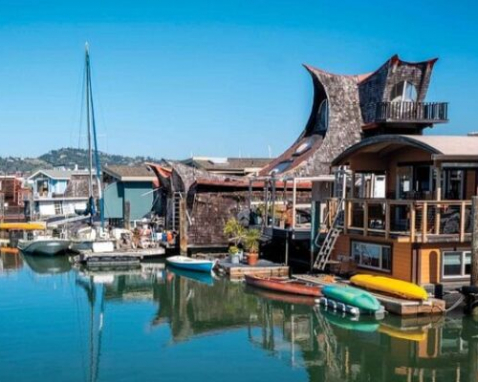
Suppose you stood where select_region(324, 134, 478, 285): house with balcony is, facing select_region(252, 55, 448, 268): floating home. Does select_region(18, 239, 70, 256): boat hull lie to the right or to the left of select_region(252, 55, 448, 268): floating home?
left

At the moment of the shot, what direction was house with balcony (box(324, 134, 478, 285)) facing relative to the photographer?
facing the viewer and to the left of the viewer

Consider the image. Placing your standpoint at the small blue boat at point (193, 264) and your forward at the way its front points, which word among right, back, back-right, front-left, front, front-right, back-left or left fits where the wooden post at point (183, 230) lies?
right

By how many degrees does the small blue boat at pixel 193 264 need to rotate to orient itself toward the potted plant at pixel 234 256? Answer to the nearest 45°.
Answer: approximately 180°

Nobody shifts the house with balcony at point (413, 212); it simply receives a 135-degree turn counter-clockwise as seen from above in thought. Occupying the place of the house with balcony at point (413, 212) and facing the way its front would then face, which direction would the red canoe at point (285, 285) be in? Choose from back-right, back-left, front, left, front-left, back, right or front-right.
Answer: back

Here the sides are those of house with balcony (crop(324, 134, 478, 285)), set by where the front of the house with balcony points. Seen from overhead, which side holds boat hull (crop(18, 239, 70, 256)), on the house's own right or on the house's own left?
on the house's own right

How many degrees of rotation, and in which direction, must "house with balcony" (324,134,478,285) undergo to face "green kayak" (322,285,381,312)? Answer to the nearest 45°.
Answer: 0° — it already faces it

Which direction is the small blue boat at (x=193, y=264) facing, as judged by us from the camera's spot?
facing to the left of the viewer

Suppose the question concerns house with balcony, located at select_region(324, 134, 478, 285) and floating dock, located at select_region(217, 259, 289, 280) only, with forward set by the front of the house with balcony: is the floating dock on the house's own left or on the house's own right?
on the house's own right

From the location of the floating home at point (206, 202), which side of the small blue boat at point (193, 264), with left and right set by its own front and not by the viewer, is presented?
right
